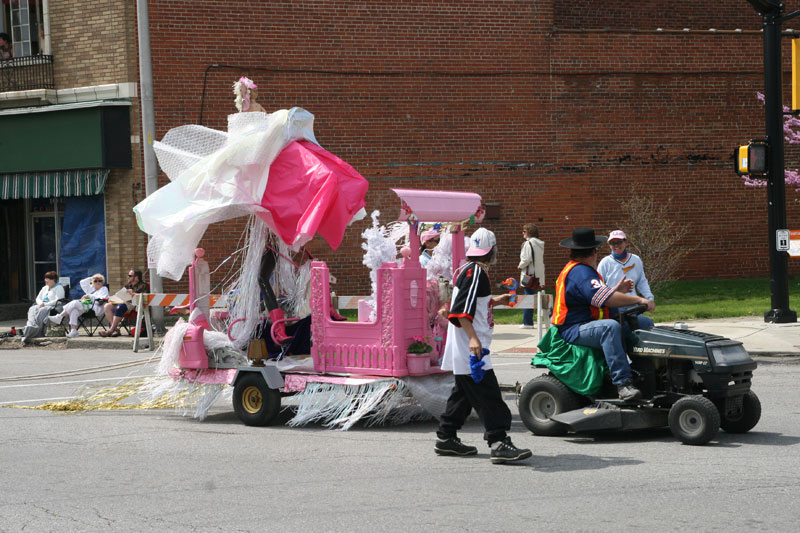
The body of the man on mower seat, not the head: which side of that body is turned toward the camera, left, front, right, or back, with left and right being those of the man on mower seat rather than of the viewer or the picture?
right

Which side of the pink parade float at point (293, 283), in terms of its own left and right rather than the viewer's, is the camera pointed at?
right

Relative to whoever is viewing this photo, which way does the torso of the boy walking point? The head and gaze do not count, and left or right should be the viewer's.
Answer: facing to the right of the viewer

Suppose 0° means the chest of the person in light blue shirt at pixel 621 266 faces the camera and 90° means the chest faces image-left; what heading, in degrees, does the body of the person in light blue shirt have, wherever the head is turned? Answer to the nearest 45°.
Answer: approximately 0°

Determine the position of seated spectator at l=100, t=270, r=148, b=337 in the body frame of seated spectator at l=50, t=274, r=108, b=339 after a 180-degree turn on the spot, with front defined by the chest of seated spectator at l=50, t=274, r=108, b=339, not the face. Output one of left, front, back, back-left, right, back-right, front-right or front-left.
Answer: right
